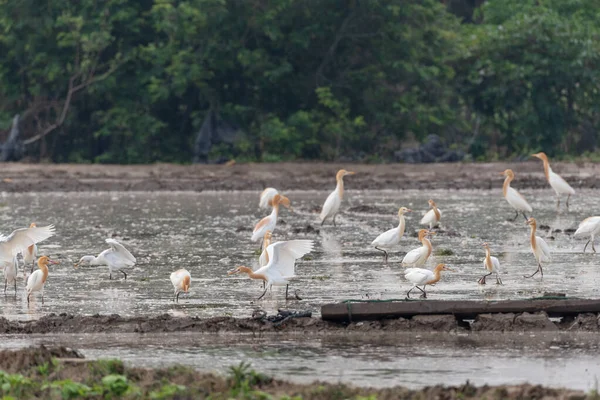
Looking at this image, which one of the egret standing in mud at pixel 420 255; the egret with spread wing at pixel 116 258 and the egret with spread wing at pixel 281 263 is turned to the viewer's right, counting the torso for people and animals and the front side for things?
the egret standing in mud

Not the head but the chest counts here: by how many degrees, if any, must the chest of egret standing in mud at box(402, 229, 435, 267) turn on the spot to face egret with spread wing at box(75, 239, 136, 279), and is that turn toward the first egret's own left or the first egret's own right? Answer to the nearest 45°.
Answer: approximately 180°

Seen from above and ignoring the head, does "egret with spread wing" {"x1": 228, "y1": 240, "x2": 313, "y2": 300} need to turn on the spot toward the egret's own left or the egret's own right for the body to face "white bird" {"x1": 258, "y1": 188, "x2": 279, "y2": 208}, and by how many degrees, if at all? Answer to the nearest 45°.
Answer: approximately 90° to the egret's own right

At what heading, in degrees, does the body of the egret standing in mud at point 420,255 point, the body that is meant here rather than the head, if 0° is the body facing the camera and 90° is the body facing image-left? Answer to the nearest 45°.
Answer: approximately 270°

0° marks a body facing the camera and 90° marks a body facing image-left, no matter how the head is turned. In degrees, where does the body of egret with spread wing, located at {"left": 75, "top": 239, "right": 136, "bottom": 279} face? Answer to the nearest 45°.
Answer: approximately 90°

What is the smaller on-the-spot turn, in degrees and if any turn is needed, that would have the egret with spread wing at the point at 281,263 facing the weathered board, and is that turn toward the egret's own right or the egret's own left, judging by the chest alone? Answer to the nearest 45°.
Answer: approximately 135° to the egret's own left

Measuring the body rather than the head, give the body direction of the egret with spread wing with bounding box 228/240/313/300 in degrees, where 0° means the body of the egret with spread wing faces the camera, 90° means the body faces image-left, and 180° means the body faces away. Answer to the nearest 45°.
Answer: approximately 90°
